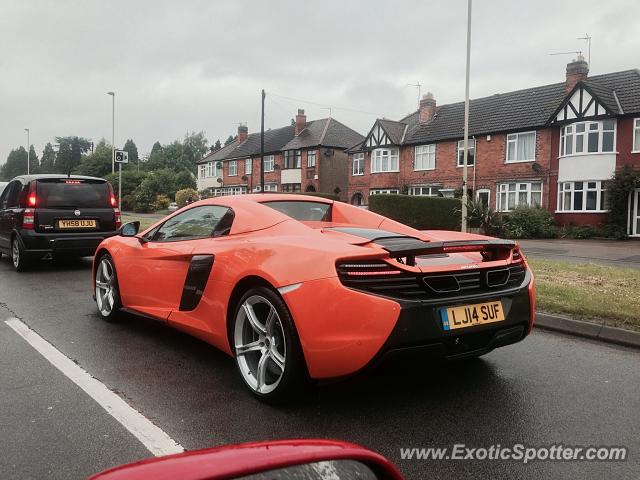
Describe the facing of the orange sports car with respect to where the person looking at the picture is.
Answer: facing away from the viewer and to the left of the viewer

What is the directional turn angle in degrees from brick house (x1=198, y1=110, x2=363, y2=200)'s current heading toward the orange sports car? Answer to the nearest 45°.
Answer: approximately 45° to its left

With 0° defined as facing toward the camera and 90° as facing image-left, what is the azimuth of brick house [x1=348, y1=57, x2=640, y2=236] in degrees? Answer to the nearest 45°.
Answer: approximately 45°

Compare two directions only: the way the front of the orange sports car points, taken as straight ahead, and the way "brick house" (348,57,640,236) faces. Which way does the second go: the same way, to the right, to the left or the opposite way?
to the left

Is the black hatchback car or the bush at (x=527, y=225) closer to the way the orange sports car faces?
the black hatchback car

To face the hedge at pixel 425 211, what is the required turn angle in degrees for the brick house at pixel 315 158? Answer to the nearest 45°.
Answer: approximately 45° to its left

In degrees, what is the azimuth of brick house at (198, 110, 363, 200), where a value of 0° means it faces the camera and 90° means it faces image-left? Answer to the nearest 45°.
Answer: approximately 45°

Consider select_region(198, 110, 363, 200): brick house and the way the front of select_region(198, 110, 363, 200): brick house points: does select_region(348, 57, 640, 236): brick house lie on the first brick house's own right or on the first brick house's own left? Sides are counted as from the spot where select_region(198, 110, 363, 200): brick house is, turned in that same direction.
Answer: on the first brick house's own left
